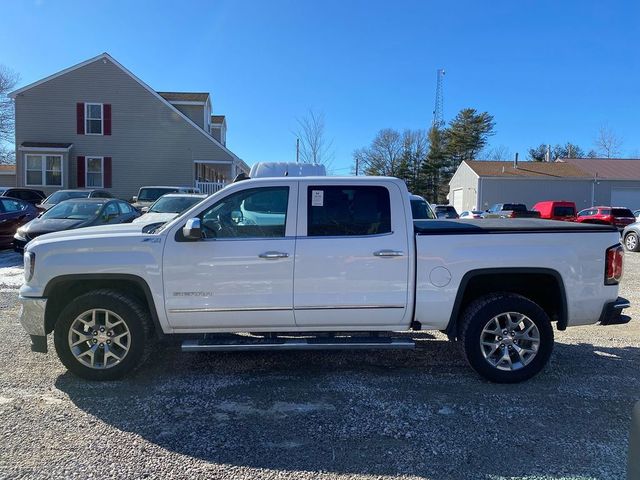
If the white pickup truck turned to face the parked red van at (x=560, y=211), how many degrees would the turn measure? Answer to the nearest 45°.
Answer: approximately 135° to its right

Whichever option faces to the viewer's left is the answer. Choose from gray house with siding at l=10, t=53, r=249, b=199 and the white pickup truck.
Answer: the white pickup truck

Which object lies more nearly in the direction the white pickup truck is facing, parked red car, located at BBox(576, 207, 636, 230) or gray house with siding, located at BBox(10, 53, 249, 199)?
the gray house with siding

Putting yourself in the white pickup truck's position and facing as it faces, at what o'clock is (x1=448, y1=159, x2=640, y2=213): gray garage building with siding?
The gray garage building with siding is roughly at 4 o'clock from the white pickup truck.

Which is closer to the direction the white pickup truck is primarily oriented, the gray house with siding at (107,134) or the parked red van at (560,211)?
the gray house with siding

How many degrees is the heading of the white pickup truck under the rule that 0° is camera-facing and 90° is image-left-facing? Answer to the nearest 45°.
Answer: approximately 90°
